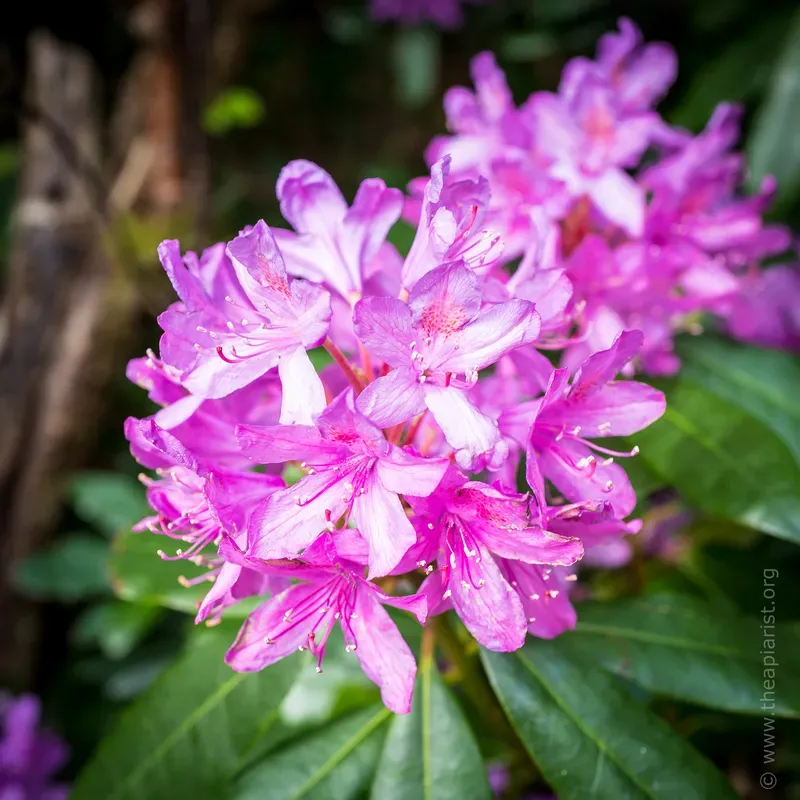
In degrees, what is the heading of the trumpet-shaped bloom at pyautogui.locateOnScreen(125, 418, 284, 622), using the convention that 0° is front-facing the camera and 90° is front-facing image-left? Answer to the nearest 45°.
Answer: approximately 90°

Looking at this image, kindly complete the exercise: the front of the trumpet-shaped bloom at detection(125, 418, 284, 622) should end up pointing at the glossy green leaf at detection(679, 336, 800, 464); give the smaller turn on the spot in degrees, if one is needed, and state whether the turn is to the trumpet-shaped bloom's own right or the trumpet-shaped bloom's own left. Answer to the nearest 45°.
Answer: approximately 180°

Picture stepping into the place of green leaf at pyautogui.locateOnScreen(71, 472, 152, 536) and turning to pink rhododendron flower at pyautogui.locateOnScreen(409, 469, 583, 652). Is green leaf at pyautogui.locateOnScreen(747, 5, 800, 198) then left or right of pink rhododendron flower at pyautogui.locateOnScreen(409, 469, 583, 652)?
left

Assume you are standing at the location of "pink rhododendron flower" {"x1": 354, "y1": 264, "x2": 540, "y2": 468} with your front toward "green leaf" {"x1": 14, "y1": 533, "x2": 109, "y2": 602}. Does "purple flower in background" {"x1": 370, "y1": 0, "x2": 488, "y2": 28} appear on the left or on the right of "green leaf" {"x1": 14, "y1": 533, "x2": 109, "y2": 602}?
right

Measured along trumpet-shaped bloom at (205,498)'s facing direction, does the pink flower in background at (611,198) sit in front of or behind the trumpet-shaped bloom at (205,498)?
behind

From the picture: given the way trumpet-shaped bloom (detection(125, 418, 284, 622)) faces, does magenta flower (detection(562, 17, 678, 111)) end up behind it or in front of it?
behind
